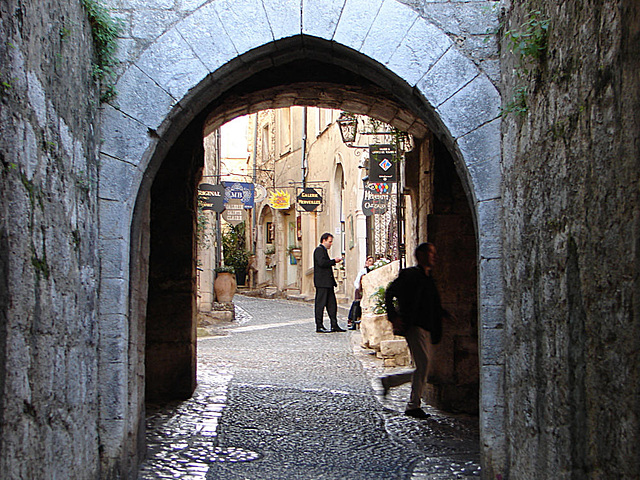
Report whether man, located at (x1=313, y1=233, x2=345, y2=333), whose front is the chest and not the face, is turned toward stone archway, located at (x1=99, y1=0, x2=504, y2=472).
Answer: no

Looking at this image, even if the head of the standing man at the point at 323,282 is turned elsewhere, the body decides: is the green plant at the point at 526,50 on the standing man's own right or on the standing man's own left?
on the standing man's own right

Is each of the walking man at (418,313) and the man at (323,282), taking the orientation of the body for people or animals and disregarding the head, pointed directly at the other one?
no

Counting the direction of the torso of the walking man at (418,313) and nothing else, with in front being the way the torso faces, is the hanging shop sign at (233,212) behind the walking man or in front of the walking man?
behind

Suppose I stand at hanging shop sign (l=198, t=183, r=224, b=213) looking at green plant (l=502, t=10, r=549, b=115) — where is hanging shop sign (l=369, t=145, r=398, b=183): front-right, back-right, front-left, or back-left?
front-left

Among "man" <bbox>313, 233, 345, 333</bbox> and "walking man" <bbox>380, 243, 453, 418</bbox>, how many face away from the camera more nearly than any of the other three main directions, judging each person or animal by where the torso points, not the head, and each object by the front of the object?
0

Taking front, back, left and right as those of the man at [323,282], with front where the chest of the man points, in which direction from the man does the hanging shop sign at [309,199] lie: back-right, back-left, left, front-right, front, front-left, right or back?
left

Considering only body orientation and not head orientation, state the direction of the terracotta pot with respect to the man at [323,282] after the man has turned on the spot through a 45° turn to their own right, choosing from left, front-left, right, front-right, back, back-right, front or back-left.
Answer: back

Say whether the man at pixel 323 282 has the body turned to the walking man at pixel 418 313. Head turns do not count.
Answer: no

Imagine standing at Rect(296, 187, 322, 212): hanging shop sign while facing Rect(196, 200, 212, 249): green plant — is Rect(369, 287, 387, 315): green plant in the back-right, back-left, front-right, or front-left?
front-left

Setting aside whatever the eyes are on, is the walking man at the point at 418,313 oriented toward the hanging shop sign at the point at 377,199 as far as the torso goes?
no

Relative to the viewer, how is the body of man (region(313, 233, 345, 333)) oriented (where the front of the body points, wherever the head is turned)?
to the viewer's right

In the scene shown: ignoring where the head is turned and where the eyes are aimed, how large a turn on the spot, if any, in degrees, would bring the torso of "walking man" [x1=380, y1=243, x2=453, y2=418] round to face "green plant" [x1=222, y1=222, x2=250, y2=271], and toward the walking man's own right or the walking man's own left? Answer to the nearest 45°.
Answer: approximately 135° to the walking man's own left
